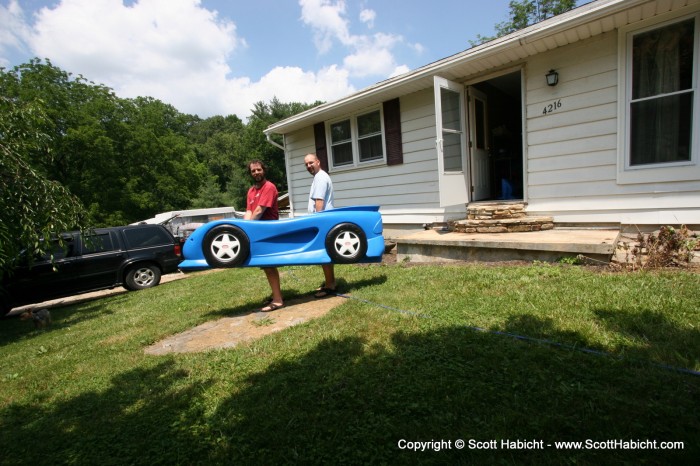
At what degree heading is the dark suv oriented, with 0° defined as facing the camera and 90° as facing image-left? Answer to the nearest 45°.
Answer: approximately 90°

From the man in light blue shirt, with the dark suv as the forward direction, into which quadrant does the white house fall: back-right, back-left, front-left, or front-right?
back-right

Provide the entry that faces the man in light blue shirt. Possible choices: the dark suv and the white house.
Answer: the white house

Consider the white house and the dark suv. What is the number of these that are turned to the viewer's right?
0

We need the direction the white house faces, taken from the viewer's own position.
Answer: facing the viewer and to the left of the viewer

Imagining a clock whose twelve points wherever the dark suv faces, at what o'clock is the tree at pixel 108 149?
The tree is roughly at 3 o'clock from the dark suv.

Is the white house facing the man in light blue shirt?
yes

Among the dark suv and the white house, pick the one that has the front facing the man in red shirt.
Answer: the white house

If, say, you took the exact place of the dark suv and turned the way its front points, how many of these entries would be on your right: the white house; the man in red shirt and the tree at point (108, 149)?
1

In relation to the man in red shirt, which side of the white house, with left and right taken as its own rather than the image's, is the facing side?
front
